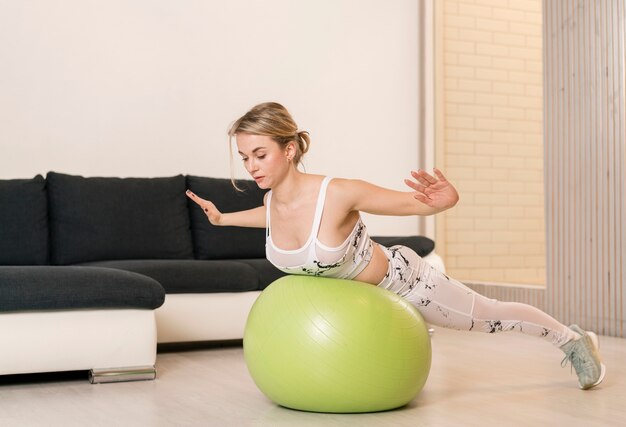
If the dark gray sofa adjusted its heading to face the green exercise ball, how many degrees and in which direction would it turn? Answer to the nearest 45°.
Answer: approximately 45° to its left

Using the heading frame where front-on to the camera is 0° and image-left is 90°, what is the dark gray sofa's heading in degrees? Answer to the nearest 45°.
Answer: approximately 0°
